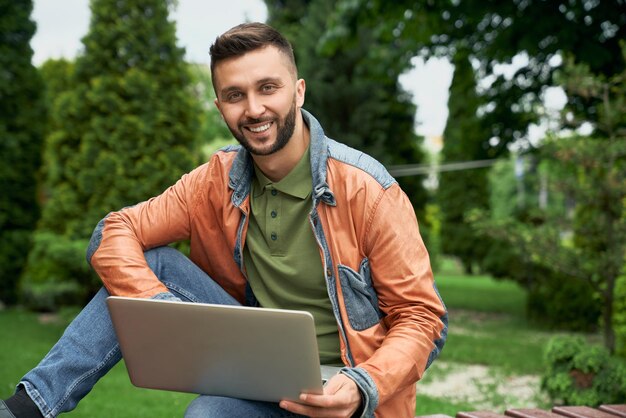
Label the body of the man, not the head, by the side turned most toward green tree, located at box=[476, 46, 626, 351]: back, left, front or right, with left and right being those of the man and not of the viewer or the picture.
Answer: back

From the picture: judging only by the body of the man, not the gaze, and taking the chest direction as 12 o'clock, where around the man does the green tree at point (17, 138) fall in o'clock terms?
The green tree is roughly at 4 o'clock from the man.

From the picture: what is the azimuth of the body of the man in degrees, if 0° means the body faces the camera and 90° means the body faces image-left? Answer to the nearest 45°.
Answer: approximately 45°

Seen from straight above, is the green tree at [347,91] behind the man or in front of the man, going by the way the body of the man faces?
behind

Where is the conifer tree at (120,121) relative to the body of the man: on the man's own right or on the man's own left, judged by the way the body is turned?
on the man's own right
